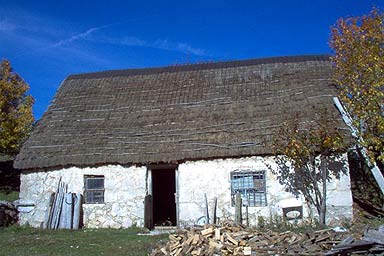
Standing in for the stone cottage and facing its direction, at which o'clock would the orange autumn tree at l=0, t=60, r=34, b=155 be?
The orange autumn tree is roughly at 4 o'clock from the stone cottage.

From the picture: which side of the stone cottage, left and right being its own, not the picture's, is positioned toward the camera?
front

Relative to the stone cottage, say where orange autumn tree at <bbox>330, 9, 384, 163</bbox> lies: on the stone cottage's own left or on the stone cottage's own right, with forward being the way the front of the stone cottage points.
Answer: on the stone cottage's own left

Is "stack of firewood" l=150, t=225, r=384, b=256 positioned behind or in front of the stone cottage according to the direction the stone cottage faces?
in front

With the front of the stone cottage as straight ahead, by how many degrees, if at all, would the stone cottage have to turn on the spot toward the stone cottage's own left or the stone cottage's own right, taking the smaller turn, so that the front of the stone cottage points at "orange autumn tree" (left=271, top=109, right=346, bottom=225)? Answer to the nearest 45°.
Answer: approximately 45° to the stone cottage's own left
